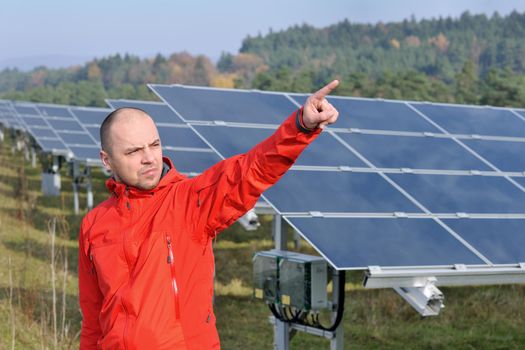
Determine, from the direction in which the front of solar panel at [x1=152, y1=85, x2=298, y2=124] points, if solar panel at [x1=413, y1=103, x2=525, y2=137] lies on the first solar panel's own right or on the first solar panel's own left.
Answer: on the first solar panel's own left

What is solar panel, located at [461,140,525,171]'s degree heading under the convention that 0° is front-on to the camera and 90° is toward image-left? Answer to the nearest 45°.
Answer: approximately 315°

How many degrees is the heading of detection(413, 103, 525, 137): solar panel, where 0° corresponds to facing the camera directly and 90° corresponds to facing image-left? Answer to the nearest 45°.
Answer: approximately 315°

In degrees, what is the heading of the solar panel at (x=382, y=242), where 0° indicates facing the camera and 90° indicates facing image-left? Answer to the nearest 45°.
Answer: approximately 315°
